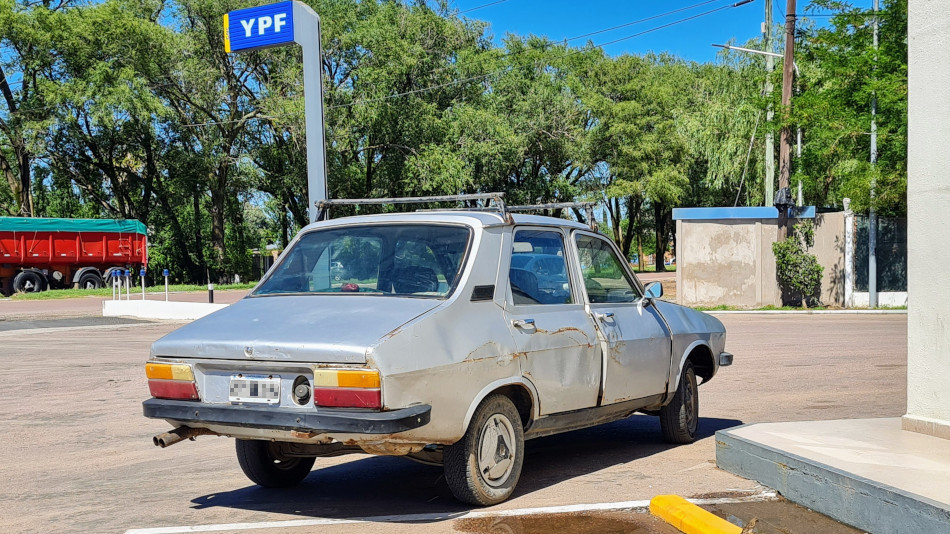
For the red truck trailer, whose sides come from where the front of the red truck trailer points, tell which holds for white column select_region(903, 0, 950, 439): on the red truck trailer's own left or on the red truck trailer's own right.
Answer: on the red truck trailer's own left

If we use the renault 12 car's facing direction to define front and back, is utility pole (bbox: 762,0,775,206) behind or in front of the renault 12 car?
in front

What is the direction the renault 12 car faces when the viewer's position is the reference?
facing away from the viewer and to the right of the viewer

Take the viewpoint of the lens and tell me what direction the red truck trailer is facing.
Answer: facing to the left of the viewer

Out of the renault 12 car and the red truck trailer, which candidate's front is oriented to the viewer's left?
the red truck trailer

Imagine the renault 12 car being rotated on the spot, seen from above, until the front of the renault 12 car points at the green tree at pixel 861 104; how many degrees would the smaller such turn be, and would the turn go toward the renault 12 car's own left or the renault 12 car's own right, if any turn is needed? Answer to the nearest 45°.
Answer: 0° — it already faces it

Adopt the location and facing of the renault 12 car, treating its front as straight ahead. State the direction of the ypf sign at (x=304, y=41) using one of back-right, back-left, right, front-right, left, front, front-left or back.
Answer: front-left

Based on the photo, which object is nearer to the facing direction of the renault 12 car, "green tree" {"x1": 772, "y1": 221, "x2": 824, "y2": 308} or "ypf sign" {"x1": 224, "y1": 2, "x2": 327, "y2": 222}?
the green tree

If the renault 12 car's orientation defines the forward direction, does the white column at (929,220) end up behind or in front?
in front

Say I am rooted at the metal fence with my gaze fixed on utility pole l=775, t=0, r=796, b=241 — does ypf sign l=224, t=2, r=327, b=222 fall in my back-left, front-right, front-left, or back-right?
front-left

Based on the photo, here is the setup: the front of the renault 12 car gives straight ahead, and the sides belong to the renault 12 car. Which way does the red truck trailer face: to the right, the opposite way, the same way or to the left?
the opposite way

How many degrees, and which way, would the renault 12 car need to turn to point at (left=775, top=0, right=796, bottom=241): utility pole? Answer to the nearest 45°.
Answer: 0° — it already faces it

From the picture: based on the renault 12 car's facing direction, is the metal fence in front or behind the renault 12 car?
in front
